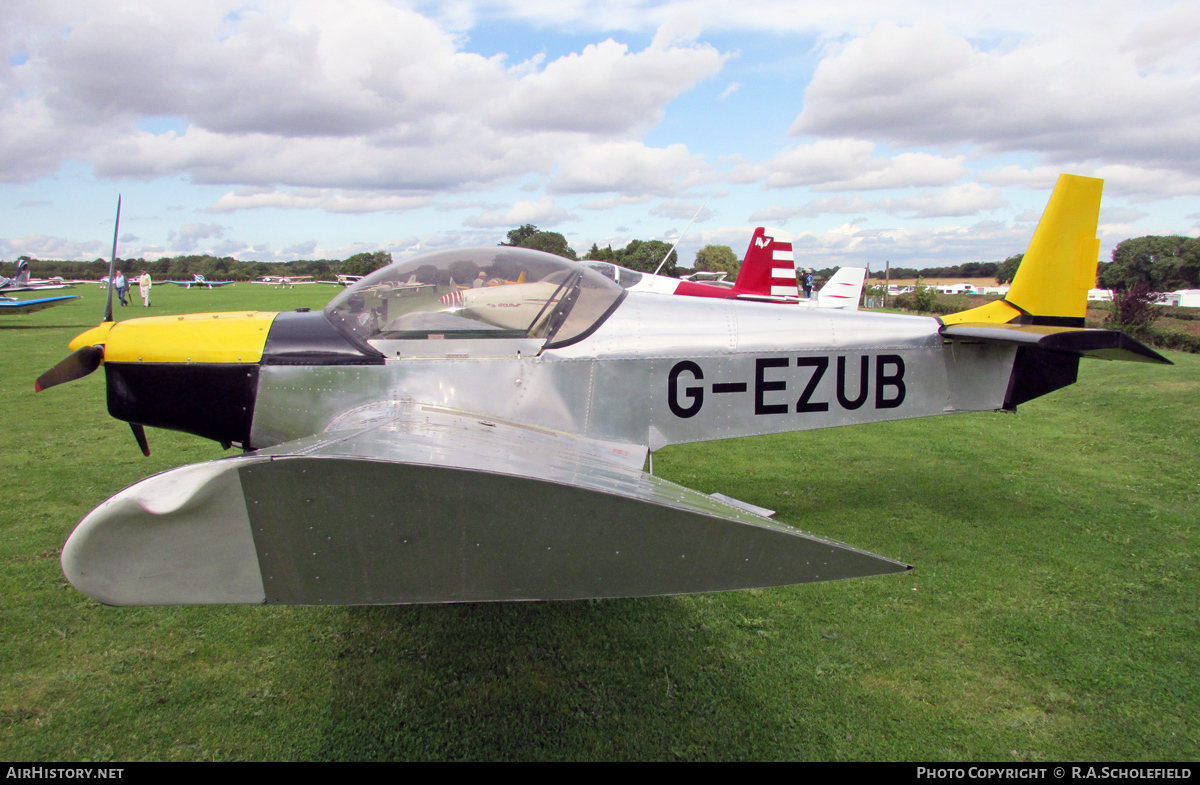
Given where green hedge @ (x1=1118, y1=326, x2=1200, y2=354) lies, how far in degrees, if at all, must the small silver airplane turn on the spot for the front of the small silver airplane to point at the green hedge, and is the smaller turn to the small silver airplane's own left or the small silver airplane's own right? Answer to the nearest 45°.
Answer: approximately 135° to the small silver airplane's own right

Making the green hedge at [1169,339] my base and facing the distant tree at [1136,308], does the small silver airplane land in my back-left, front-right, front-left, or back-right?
back-left

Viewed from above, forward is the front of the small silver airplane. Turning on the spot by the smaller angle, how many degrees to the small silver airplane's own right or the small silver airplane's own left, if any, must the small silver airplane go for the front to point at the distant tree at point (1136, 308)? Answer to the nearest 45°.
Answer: approximately 135° to the small silver airplane's own right

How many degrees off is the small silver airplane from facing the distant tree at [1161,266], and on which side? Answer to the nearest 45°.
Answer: approximately 135° to its right

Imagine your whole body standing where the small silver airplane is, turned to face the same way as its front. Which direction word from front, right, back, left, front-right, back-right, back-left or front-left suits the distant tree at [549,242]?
right

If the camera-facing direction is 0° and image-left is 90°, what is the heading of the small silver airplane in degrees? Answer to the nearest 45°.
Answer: approximately 90°

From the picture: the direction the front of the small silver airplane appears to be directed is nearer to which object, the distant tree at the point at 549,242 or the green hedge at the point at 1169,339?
the distant tree
